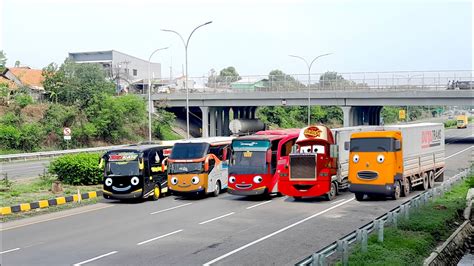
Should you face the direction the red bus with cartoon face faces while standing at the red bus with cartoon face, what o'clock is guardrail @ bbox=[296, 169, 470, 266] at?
The guardrail is roughly at 10 o'clock from the red bus with cartoon face.

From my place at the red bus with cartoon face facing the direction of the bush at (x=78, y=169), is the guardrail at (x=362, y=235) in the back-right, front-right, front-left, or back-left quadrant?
back-left

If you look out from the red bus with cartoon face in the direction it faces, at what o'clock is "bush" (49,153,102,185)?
The bush is roughly at 2 o'clock from the red bus with cartoon face.

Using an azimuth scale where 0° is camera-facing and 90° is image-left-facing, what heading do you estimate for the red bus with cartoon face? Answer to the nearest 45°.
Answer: approximately 45°
